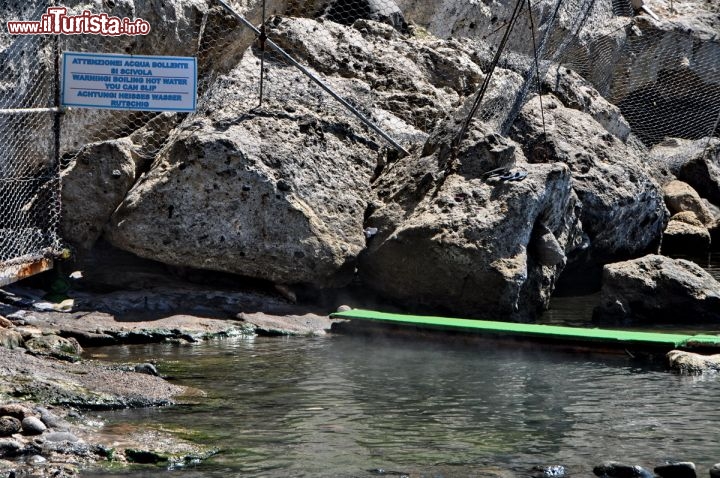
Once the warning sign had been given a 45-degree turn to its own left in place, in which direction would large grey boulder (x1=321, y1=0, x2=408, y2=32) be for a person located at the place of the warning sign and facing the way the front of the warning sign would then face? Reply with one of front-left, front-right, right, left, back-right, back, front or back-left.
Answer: left

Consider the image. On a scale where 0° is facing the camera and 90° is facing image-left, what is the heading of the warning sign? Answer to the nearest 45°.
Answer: approximately 0°

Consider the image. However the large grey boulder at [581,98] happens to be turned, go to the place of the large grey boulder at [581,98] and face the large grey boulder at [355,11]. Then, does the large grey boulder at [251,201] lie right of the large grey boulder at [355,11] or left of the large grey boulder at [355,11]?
left

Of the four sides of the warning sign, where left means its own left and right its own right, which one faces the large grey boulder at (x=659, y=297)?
left

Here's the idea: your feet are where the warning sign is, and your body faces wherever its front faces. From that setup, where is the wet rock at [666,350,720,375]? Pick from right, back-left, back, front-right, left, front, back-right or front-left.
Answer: front-left

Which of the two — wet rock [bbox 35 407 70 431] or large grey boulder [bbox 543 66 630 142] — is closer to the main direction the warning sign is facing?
the wet rock

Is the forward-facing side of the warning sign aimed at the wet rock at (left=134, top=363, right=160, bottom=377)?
yes

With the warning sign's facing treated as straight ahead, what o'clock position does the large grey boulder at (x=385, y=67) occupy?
The large grey boulder is roughly at 8 o'clock from the warning sign.

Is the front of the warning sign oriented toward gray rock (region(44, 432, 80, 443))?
yes

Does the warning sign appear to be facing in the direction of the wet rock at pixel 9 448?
yes
